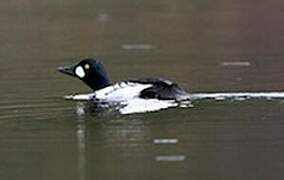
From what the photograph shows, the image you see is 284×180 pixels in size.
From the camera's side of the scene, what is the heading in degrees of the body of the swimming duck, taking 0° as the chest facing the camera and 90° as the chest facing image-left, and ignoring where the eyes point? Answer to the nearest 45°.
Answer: approximately 90°
